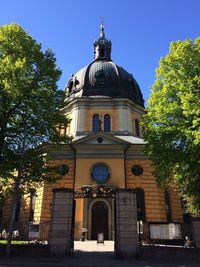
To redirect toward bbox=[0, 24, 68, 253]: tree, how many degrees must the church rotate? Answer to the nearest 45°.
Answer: approximately 45° to its right

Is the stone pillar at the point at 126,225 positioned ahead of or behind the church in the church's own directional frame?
ahead

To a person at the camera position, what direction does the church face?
facing the viewer

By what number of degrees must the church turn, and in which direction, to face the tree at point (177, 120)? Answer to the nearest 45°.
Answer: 0° — it already faces it

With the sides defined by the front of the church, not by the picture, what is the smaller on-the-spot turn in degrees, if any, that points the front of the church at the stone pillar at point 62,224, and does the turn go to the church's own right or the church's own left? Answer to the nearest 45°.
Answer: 0° — it already faces it
